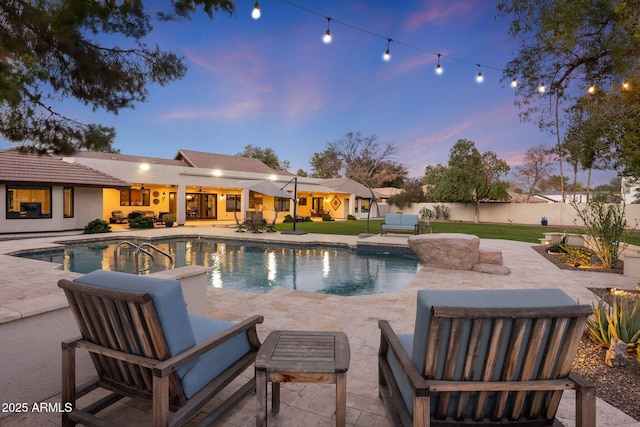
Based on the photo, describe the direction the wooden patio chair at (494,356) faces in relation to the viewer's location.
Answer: facing away from the viewer and to the left of the viewer

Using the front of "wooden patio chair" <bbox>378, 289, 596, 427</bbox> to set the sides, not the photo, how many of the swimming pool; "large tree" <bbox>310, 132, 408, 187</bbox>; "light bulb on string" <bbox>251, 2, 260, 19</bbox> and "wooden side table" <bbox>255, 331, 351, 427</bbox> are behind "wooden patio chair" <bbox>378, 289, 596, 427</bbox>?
0

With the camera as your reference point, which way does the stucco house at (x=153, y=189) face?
facing the viewer and to the right of the viewer

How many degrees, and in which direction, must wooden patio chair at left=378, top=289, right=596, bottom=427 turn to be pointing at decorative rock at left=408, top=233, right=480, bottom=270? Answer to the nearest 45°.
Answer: approximately 45° to its right

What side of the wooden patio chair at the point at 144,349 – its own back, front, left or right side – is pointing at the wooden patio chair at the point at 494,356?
right

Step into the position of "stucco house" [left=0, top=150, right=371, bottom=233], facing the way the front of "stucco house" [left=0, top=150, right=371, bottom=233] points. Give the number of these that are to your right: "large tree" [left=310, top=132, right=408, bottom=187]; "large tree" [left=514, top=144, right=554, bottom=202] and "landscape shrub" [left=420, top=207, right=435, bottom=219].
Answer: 0

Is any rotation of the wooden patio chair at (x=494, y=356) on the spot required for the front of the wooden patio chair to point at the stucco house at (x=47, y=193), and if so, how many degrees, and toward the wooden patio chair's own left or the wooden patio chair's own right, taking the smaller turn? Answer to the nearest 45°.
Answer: approximately 45° to the wooden patio chair's own left

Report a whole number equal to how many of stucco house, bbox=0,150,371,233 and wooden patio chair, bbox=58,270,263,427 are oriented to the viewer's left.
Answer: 0

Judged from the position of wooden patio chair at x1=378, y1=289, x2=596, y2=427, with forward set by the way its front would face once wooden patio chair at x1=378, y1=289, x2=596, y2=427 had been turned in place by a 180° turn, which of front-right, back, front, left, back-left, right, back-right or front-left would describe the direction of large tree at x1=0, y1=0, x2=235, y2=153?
back-right

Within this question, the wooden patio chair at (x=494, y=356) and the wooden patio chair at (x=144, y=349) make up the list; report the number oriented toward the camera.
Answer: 0

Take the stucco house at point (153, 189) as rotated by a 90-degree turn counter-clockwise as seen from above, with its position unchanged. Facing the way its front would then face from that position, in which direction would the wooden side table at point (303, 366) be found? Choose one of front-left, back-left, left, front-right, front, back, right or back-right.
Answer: back-right

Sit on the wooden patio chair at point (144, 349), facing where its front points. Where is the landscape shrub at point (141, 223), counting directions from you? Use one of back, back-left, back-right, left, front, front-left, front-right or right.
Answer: front-left

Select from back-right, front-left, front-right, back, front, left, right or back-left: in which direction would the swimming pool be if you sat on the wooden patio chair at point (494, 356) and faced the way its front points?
front

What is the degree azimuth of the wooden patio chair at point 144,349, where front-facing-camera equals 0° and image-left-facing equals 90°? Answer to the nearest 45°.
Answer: approximately 225°

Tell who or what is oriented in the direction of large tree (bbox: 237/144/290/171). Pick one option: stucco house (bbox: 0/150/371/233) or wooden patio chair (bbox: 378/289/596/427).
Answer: the wooden patio chair
